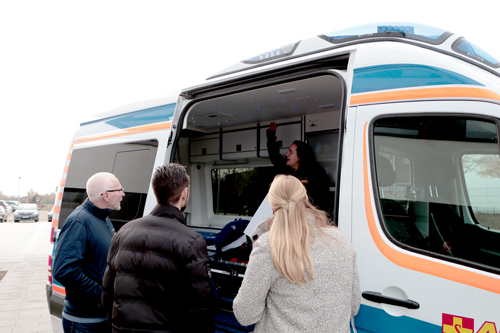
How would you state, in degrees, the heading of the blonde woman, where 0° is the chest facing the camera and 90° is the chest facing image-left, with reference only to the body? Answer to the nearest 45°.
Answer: approximately 180°

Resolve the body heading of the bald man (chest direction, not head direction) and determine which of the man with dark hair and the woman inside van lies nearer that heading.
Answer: the woman inside van

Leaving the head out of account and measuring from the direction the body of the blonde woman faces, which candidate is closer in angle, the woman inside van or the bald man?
the woman inside van

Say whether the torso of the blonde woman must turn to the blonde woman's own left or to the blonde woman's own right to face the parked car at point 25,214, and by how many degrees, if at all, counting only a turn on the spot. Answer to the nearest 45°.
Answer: approximately 45° to the blonde woman's own left

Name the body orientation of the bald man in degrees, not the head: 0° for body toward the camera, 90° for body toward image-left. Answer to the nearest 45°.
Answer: approximately 270°
